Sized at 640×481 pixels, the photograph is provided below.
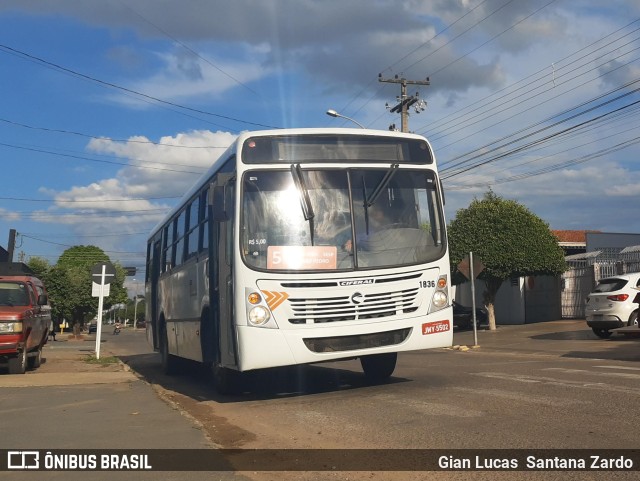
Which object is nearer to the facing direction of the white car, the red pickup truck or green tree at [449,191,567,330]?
the green tree

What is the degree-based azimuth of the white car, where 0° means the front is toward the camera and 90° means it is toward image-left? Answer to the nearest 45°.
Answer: approximately 225°

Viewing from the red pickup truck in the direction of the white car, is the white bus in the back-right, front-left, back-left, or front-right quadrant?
front-right

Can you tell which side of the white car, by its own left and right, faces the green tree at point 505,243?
left

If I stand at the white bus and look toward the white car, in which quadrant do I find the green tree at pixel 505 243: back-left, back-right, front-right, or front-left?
front-left

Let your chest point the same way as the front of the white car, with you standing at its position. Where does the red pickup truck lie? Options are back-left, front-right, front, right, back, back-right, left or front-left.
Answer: back

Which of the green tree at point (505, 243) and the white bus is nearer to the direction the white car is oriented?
the green tree

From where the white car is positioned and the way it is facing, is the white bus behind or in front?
behind
